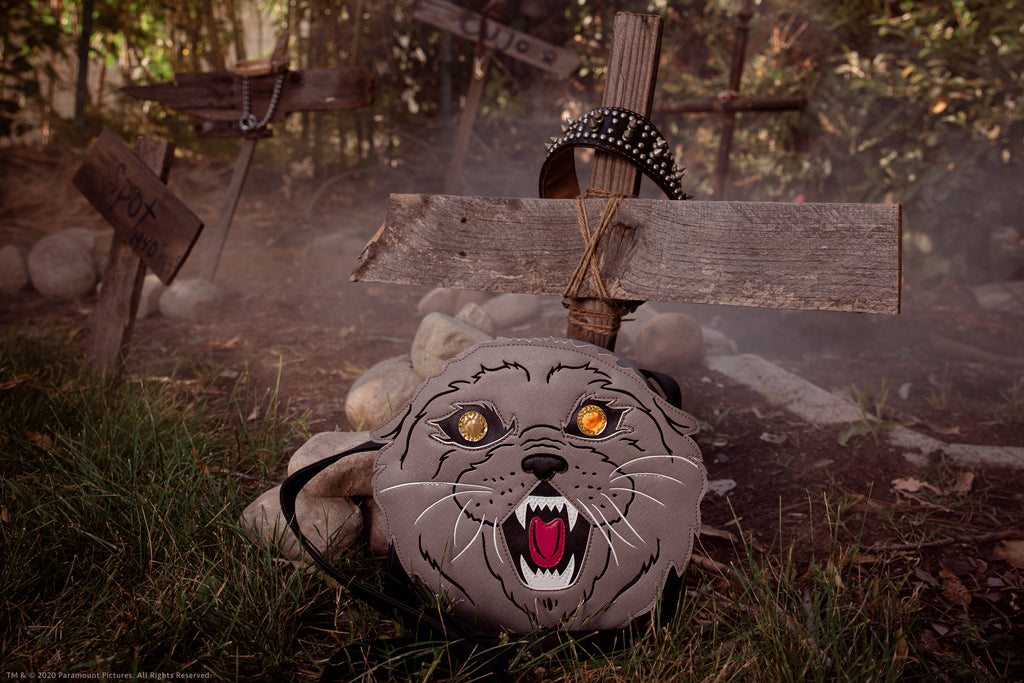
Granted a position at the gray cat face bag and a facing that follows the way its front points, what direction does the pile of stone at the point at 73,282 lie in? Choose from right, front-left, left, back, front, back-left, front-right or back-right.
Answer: back-right

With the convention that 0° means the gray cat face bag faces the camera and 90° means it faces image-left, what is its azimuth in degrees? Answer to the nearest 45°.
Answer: approximately 0°

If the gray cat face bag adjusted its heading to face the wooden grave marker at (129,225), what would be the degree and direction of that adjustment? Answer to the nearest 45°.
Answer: approximately 135° to its right

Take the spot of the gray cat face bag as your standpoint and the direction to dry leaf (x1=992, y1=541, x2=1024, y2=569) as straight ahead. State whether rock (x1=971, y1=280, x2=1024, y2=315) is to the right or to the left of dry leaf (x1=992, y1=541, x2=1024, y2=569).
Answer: left

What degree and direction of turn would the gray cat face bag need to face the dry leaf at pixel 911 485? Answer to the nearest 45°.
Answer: approximately 135° to its left

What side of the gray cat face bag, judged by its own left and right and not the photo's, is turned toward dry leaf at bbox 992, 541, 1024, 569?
left

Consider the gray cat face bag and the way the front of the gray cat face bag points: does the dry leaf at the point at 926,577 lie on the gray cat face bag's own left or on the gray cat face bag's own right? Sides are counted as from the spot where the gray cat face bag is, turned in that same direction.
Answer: on the gray cat face bag's own left

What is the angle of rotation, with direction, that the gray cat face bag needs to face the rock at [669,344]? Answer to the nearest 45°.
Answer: approximately 180°

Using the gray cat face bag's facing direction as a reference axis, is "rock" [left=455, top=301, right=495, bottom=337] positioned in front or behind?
behind

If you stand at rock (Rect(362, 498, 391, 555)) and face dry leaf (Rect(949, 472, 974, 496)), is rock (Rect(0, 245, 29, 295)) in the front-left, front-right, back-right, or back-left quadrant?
back-left
